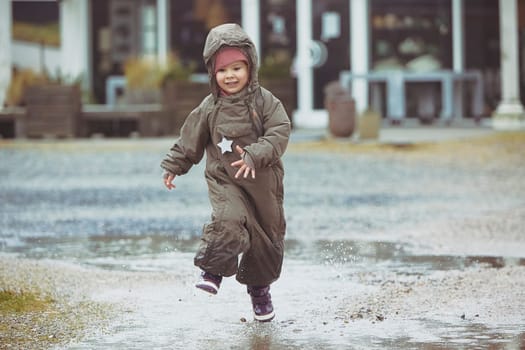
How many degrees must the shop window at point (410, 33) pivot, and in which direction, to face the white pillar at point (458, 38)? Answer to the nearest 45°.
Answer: approximately 90° to its left

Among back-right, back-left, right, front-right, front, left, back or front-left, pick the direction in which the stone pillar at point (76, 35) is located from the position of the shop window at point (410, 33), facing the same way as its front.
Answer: right

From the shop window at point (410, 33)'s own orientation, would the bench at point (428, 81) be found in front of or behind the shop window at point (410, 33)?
in front

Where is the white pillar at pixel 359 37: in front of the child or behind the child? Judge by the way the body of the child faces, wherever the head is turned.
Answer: behind

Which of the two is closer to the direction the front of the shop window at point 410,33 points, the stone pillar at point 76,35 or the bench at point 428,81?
the bench

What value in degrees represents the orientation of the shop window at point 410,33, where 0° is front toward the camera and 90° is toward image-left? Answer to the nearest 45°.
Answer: approximately 0°

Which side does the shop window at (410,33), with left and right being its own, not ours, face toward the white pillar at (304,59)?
right

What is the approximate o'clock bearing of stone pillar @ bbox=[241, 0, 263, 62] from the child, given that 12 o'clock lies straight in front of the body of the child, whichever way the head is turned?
The stone pillar is roughly at 6 o'clock from the child.

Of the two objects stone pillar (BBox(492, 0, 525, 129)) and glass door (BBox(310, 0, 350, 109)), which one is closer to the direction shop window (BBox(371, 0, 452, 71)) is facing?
the stone pillar
